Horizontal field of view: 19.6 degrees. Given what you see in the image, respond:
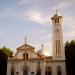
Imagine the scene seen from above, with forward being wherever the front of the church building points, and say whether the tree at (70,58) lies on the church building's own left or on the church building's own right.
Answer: on the church building's own left

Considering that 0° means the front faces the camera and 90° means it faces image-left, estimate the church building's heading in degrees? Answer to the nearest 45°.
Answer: approximately 0°
